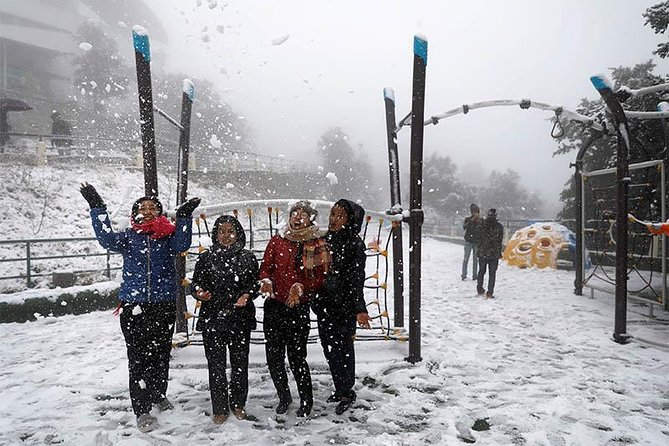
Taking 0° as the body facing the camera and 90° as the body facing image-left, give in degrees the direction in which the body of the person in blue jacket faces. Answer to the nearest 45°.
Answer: approximately 0°

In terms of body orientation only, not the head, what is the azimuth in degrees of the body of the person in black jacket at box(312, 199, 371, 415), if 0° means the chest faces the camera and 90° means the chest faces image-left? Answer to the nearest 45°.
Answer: approximately 45°

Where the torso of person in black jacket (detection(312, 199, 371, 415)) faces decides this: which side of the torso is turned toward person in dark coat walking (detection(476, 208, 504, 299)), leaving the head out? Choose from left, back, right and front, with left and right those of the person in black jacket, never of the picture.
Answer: back
